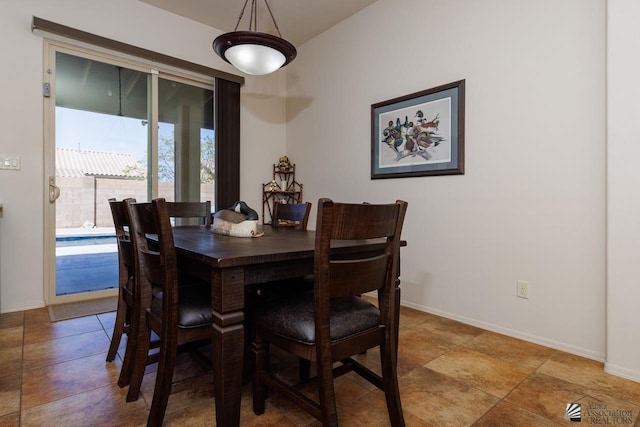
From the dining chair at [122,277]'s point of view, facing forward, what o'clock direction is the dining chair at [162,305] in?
the dining chair at [162,305] is roughly at 4 o'clock from the dining chair at [122,277].

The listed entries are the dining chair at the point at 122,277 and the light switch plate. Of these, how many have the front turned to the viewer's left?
0

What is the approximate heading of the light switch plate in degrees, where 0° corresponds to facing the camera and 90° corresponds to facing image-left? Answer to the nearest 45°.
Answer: approximately 315°

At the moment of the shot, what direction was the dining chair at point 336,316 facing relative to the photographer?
facing away from the viewer and to the left of the viewer

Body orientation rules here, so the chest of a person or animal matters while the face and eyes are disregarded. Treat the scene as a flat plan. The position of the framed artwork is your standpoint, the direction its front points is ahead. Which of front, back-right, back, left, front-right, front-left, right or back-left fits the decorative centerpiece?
front

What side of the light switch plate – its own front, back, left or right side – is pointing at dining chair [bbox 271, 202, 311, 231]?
front

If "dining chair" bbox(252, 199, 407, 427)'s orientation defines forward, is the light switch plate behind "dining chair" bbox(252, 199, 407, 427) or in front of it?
in front

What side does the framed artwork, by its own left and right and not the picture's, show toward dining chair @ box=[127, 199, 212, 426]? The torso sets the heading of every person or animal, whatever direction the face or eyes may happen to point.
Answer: front

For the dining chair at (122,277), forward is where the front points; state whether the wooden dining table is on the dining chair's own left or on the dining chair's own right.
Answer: on the dining chair's own right

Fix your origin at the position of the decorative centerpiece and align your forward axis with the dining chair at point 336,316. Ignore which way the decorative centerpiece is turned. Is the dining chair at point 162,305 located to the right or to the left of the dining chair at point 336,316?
right

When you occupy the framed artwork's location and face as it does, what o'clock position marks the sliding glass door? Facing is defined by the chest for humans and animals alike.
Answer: The sliding glass door is roughly at 1 o'clock from the framed artwork.

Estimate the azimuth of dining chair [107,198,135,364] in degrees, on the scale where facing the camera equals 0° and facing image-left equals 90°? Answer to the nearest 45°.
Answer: approximately 225°

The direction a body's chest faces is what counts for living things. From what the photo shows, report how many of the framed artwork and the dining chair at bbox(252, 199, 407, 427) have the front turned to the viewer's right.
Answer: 0

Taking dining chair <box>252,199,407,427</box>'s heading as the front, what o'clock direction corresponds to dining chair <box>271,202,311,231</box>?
dining chair <box>271,202,311,231</box> is roughly at 1 o'clock from dining chair <box>252,199,407,427</box>.

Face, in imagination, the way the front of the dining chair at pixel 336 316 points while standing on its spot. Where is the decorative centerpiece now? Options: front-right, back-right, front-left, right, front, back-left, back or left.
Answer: front

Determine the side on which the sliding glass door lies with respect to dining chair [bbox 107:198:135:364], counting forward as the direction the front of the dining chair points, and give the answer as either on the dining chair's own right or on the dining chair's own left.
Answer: on the dining chair's own left

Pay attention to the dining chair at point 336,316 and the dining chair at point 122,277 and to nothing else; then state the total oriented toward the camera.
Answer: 0

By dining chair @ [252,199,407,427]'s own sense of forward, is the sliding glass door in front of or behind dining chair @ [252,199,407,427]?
in front

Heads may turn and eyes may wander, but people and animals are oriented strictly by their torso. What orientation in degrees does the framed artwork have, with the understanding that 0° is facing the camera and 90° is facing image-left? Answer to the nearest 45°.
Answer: approximately 45°
